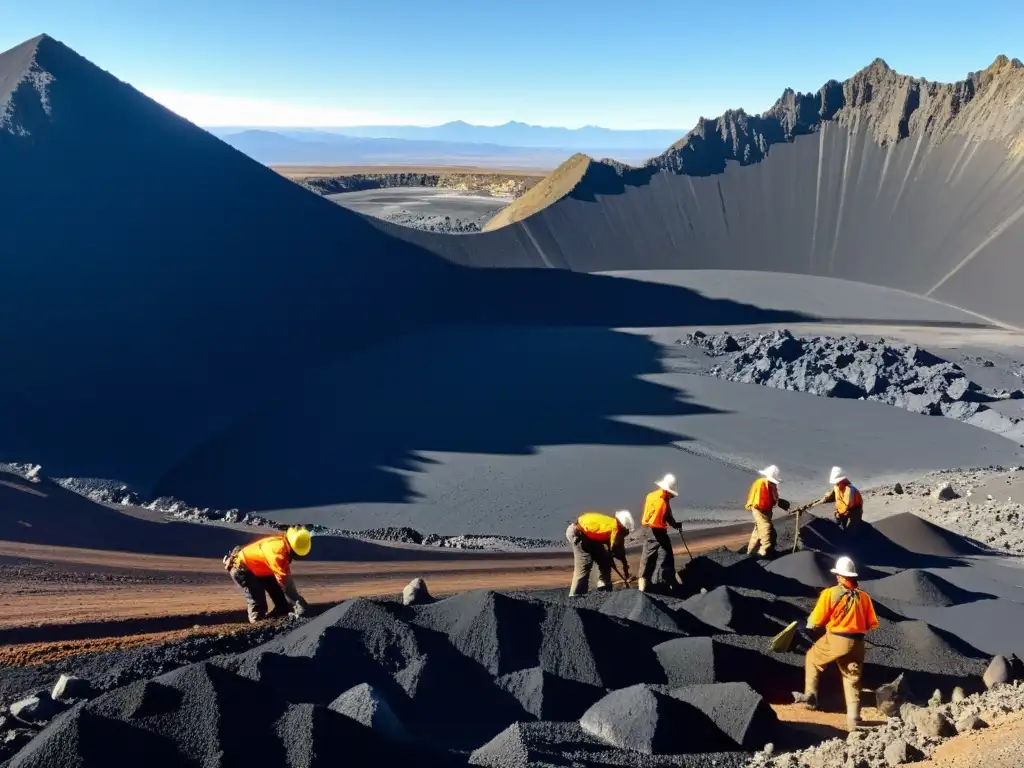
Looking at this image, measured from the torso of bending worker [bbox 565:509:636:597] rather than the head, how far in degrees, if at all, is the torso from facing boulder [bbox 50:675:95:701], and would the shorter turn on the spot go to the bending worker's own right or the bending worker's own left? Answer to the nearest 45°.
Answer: approximately 135° to the bending worker's own right

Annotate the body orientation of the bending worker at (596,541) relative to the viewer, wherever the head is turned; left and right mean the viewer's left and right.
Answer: facing to the right of the viewer

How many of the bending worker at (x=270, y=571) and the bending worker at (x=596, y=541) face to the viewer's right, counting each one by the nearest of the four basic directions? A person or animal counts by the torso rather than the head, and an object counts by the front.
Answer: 2

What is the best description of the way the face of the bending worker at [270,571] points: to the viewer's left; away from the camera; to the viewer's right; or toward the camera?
to the viewer's right

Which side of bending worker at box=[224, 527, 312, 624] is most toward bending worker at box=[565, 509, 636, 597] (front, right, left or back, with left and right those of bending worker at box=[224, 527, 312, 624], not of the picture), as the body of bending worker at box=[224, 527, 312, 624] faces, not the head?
front

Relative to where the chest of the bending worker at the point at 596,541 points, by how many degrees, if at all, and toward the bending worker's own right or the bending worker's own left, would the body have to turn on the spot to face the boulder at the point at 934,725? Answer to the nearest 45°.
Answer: approximately 45° to the bending worker's own right

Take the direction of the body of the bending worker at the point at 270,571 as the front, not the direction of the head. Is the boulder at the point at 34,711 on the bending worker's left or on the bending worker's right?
on the bending worker's right

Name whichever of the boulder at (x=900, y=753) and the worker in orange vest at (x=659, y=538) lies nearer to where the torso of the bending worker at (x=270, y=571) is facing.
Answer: the worker in orange vest

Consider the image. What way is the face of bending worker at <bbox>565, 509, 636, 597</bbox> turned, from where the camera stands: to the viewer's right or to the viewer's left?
to the viewer's right

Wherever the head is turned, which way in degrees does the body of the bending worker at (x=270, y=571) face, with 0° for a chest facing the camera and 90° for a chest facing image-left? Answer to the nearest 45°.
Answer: approximately 270°

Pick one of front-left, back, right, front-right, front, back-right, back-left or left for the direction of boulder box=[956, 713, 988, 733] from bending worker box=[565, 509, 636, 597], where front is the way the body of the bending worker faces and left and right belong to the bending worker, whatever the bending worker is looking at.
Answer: front-right

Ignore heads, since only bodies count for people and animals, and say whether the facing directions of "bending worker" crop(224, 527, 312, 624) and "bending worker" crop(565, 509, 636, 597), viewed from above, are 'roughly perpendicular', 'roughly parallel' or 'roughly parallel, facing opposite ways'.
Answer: roughly parallel
